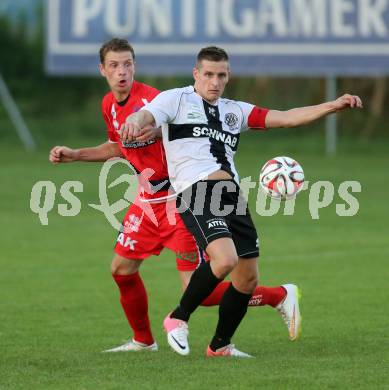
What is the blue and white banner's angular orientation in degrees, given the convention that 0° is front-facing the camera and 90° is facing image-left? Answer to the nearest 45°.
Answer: approximately 0°

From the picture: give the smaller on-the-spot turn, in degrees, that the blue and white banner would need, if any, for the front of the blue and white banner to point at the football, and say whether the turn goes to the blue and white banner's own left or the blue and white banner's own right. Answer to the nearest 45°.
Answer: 0° — it already faces it

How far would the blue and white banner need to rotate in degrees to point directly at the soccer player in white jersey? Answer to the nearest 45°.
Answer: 0° — it already faces them

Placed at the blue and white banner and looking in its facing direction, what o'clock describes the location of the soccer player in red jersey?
The soccer player in red jersey is roughly at 12 o'clock from the blue and white banner.
